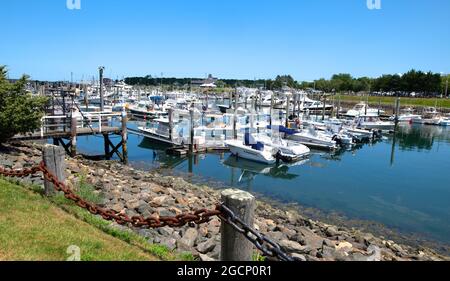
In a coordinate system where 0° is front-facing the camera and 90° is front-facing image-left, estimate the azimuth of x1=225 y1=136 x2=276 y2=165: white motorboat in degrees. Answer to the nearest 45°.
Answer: approximately 135°

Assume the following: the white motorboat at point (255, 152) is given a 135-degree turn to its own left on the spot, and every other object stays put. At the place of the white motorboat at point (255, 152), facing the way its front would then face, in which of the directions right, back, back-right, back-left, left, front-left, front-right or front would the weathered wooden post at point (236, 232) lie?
front

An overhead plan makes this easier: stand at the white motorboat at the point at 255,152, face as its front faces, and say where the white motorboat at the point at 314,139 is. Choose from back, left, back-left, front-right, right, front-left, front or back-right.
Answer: right

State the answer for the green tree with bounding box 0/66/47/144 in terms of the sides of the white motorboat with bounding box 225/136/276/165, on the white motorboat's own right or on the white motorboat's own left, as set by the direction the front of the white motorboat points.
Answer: on the white motorboat's own left

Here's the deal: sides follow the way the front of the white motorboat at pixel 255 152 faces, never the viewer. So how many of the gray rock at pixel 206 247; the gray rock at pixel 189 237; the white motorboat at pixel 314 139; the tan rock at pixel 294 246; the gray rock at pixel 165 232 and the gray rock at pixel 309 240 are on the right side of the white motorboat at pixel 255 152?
1

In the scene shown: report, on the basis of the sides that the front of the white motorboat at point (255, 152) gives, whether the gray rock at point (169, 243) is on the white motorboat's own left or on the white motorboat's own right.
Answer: on the white motorboat's own left

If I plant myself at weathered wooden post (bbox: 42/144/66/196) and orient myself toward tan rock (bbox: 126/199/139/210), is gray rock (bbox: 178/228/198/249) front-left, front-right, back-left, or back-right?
front-right
